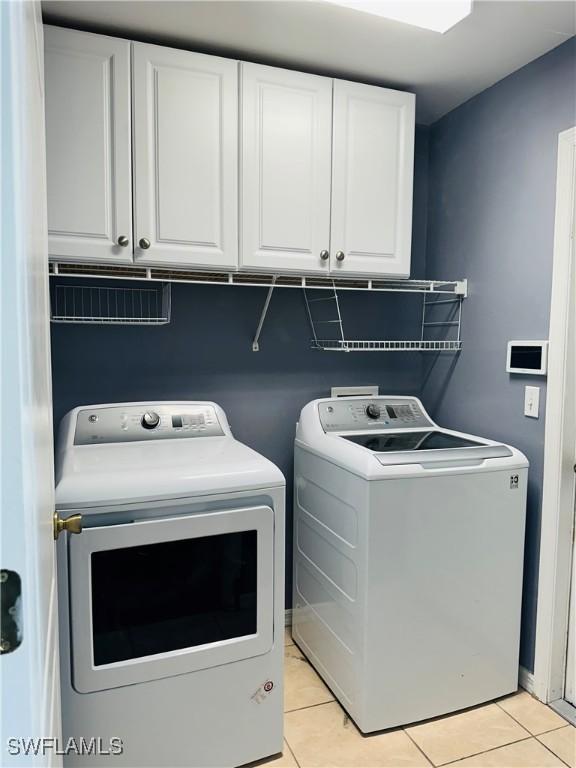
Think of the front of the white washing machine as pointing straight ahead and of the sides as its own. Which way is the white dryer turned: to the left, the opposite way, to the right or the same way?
the same way

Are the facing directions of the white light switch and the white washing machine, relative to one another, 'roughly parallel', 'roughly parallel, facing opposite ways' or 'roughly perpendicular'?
roughly perpendicular

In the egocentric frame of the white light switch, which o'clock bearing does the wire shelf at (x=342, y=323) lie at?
The wire shelf is roughly at 2 o'clock from the white light switch.

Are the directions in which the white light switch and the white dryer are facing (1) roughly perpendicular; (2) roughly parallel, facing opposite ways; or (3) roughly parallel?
roughly perpendicular

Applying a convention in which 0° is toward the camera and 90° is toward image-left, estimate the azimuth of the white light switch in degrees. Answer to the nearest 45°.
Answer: approximately 45°

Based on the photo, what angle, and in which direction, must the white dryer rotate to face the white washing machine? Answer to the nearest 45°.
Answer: approximately 90° to its left

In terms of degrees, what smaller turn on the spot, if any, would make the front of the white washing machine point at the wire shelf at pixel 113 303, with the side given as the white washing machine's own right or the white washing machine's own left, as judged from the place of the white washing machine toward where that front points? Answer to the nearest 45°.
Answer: approximately 135° to the white washing machine's own right

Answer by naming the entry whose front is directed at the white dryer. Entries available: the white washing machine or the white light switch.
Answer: the white light switch

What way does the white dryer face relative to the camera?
toward the camera

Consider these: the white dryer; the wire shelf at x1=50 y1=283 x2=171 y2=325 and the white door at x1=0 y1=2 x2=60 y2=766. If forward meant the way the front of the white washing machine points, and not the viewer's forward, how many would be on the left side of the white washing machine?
0

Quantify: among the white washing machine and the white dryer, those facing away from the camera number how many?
0

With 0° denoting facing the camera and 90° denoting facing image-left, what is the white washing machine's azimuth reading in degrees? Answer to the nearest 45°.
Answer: approximately 315°

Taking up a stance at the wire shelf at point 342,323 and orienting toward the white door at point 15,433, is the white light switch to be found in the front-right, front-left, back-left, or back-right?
front-left
